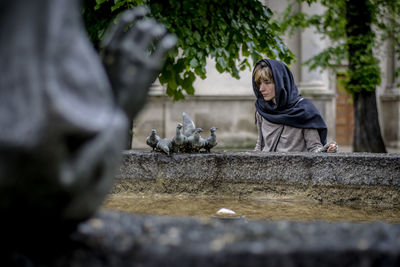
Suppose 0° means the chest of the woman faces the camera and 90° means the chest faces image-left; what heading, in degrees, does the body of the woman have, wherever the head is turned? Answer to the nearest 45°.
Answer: approximately 45°
